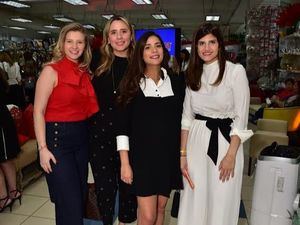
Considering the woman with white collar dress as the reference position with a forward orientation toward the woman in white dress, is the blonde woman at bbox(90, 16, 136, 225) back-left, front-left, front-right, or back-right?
back-left

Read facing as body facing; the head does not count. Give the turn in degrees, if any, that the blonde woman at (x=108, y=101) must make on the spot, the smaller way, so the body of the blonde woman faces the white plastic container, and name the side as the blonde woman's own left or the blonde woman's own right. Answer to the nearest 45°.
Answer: approximately 90° to the blonde woman's own left

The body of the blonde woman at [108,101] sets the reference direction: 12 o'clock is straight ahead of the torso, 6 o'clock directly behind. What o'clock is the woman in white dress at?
The woman in white dress is roughly at 10 o'clock from the blonde woman.

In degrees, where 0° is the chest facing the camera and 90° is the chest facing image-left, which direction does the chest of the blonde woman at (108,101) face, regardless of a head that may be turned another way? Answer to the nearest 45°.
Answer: approximately 0°
